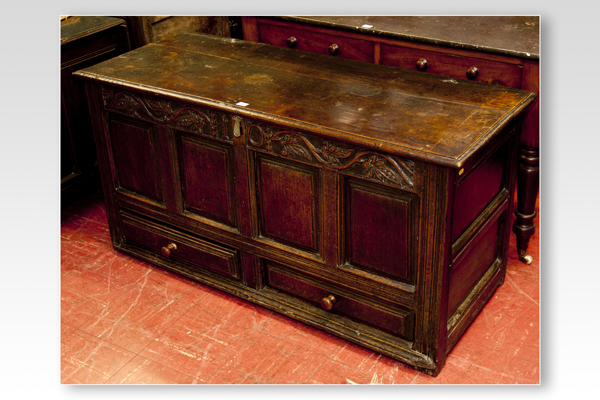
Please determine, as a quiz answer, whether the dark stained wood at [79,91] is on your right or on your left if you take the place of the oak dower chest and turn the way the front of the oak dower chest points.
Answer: on your right

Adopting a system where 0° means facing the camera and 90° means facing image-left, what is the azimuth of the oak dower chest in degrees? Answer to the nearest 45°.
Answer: approximately 45°
